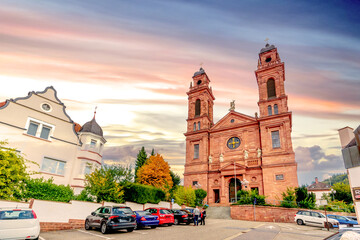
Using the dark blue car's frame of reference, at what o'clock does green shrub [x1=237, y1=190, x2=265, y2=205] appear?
The green shrub is roughly at 3 o'clock from the dark blue car.

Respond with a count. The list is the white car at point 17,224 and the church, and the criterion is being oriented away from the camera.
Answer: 1

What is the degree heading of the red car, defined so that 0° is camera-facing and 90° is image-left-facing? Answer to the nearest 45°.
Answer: approximately 135°

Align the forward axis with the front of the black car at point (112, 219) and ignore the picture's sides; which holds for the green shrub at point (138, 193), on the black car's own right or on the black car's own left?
on the black car's own right

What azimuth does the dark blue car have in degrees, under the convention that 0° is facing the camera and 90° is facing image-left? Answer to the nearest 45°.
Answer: approximately 135°

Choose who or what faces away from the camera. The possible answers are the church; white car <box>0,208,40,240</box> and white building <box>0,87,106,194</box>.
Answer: the white car

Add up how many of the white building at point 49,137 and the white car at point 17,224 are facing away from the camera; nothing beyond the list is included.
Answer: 1

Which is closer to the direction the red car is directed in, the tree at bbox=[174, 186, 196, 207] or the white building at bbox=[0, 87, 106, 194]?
the white building

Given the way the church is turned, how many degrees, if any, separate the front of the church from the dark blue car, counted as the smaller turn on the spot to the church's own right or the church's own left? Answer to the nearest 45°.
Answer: approximately 45° to the church's own left

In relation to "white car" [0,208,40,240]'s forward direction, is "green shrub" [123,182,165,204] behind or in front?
in front

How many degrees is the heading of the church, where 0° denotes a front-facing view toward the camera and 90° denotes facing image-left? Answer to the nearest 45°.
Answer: approximately 45°

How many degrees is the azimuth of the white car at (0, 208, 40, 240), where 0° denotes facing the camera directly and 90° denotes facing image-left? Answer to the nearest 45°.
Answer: approximately 180°
